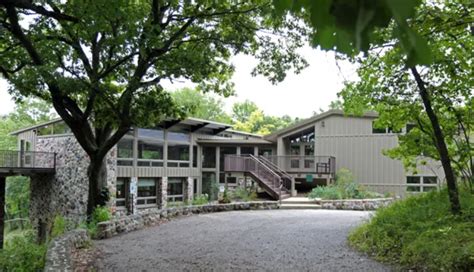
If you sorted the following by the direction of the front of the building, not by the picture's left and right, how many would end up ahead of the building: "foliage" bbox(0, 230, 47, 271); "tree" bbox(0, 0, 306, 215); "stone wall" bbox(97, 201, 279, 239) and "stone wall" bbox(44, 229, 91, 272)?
4

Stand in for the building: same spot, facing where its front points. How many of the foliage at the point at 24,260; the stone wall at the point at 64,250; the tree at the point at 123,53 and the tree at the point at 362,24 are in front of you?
4

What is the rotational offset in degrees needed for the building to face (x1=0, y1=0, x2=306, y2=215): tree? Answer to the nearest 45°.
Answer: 0° — it already faces it

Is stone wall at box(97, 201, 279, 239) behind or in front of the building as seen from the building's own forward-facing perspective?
in front

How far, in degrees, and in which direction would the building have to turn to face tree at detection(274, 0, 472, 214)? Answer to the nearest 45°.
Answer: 0° — it already faces it

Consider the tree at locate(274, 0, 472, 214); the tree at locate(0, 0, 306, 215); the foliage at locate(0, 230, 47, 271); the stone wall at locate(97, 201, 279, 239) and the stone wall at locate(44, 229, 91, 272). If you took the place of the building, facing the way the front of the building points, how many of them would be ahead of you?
5

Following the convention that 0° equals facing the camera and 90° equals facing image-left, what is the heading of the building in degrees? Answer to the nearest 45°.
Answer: approximately 0°

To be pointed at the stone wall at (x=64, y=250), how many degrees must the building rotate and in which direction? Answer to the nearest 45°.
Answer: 0° — it already faces it

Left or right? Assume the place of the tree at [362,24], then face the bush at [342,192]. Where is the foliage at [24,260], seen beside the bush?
left
